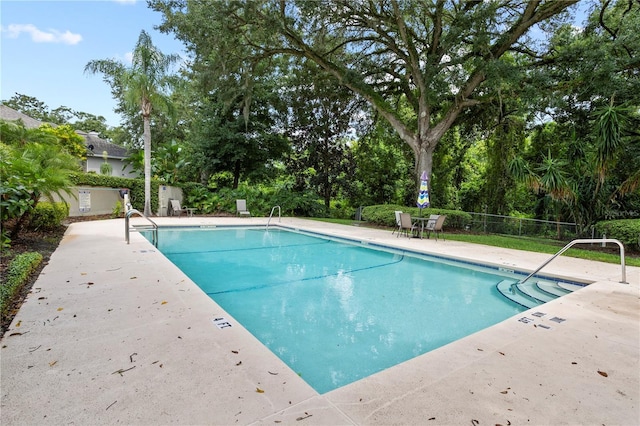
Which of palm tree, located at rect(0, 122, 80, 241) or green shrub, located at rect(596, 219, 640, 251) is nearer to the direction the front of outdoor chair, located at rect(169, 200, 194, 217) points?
the green shrub

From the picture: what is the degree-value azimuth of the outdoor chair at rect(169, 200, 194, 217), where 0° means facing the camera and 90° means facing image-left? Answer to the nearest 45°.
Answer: approximately 315°

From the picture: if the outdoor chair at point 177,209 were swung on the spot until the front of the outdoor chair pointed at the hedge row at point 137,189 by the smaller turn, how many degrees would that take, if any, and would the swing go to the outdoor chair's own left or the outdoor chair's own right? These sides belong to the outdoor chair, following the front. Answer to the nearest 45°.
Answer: approximately 135° to the outdoor chair's own right

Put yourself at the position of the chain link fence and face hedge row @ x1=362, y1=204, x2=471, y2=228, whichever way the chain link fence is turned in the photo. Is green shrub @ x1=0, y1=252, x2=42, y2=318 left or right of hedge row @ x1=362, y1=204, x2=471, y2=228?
left

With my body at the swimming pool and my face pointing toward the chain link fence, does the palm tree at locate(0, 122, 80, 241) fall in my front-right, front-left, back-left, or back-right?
back-left

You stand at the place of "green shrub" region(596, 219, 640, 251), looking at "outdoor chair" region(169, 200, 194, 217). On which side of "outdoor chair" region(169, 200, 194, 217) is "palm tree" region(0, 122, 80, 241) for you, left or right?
left

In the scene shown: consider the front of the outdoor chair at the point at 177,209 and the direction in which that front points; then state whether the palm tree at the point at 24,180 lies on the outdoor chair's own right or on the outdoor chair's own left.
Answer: on the outdoor chair's own right

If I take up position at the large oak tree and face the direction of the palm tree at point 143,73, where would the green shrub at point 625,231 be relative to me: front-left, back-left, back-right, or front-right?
back-left
